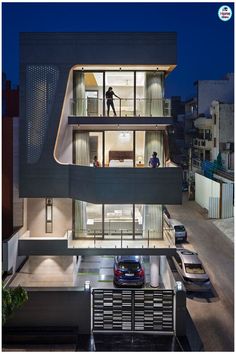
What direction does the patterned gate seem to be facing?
toward the camera

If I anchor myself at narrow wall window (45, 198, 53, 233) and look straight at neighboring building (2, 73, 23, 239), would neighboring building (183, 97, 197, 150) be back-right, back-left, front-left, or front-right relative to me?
back-right

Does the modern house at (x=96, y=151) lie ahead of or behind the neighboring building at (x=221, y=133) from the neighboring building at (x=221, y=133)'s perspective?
ahead

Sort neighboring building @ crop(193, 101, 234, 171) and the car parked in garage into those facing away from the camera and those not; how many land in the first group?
1

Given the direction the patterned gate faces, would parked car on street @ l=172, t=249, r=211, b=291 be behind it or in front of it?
behind

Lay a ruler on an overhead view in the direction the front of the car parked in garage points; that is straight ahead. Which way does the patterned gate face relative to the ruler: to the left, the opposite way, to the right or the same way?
the opposite way

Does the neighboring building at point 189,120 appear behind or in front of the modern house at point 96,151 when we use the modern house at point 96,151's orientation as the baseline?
behind

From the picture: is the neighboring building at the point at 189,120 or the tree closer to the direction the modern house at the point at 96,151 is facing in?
the tree

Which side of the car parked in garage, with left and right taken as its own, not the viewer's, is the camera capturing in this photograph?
back

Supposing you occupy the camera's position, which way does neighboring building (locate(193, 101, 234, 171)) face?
facing the viewer and to the left of the viewer

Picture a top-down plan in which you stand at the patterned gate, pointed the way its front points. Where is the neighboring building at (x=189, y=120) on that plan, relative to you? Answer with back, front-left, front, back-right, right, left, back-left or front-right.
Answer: back

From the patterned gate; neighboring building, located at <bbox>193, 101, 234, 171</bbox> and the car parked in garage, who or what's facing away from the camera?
the car parked in garage

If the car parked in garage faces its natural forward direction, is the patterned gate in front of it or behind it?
behind

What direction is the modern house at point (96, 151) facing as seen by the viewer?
toward the camera
